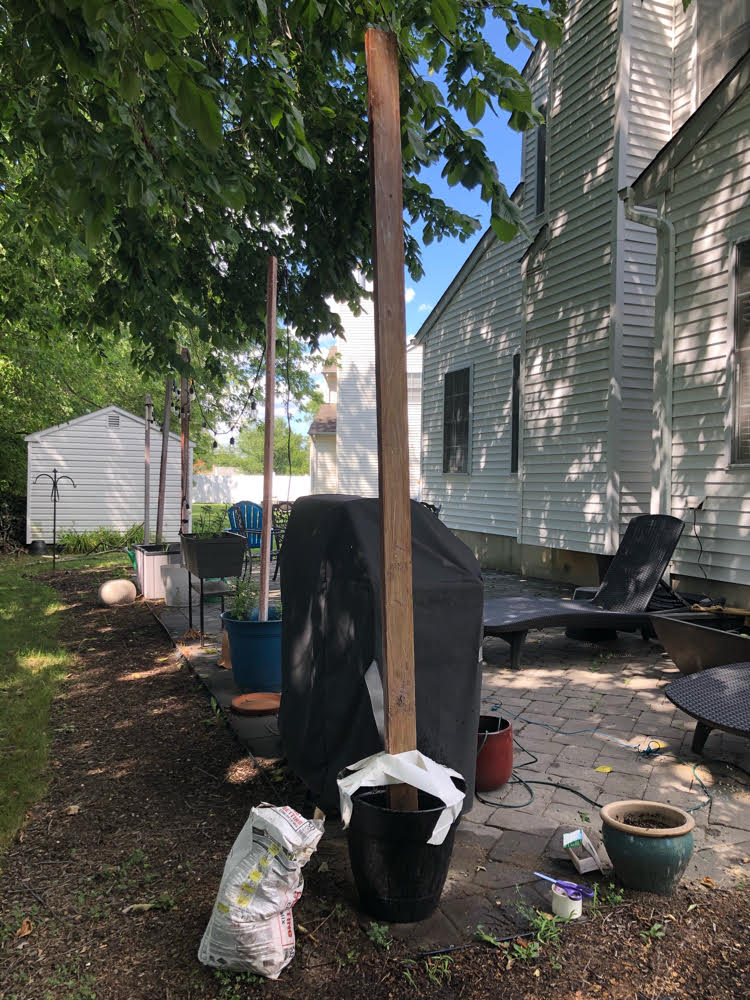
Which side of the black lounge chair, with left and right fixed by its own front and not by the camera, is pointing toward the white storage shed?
right

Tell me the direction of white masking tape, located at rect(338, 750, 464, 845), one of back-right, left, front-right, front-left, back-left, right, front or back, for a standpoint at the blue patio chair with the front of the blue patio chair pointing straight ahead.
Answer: front-right

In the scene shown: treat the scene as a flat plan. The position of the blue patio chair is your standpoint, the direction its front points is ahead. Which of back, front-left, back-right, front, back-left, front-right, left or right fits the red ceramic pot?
front-right

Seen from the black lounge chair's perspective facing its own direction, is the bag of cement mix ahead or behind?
ahead

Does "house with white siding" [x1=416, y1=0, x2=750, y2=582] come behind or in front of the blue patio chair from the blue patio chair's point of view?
in front

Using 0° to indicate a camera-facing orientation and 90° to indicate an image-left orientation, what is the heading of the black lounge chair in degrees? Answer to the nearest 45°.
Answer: approximately 45°

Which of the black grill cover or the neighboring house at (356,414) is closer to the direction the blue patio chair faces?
the black grill cover

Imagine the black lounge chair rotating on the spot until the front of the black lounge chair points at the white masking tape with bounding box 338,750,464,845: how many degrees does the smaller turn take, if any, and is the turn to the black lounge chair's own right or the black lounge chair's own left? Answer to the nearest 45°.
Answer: approximately 45° to the black lounge chair's own left
